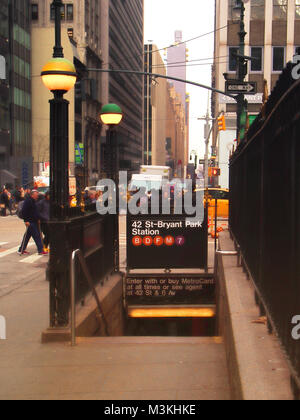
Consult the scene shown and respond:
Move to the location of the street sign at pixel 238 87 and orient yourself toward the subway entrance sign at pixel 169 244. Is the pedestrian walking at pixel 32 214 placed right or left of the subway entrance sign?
right

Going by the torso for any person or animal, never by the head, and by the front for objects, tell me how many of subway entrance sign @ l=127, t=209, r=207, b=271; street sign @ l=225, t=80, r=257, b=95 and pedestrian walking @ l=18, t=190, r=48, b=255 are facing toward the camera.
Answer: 2

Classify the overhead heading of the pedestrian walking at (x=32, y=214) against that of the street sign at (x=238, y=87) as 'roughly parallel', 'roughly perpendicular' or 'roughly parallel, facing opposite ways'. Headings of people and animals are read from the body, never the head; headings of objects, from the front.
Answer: roughly perpendicular

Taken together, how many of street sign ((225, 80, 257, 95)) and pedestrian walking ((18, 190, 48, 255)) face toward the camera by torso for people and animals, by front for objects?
1
